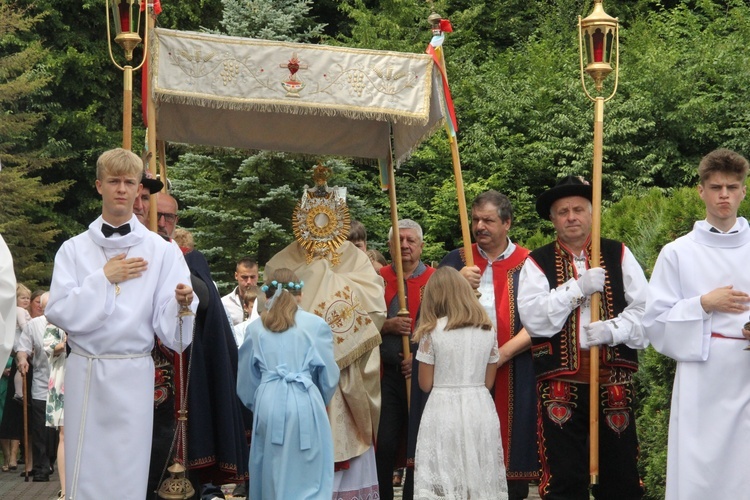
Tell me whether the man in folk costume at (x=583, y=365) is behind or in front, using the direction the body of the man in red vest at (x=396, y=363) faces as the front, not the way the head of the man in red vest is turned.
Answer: in front

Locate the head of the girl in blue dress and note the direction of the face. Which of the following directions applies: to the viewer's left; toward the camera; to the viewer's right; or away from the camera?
away from the camera

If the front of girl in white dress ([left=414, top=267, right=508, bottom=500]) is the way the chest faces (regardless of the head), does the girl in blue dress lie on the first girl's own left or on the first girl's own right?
on the first girl's own left

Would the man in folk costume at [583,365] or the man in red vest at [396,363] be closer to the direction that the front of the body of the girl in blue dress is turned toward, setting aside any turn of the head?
the man in red vest

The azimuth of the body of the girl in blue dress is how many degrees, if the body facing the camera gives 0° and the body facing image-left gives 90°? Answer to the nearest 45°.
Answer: approximately 180°

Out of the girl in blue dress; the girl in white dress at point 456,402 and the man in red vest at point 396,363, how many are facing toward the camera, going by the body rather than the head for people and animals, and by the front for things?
1

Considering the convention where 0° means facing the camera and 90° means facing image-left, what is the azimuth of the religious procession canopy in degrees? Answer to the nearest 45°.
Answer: approximately 0°

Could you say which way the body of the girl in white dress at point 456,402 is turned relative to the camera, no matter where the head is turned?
away from the camera

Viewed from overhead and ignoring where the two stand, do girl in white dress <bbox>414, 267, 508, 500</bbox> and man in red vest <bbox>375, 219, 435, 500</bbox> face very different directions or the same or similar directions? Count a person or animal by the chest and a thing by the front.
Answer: very different directions

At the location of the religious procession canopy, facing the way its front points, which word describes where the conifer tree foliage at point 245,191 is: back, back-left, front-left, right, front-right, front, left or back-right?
back

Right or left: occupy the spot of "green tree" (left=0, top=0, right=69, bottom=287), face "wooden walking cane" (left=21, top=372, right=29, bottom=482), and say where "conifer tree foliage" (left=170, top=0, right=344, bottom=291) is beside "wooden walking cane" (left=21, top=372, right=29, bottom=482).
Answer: left

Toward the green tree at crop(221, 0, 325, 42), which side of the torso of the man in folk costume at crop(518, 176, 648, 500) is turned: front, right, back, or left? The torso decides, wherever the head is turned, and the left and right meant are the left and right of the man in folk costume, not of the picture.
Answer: back
